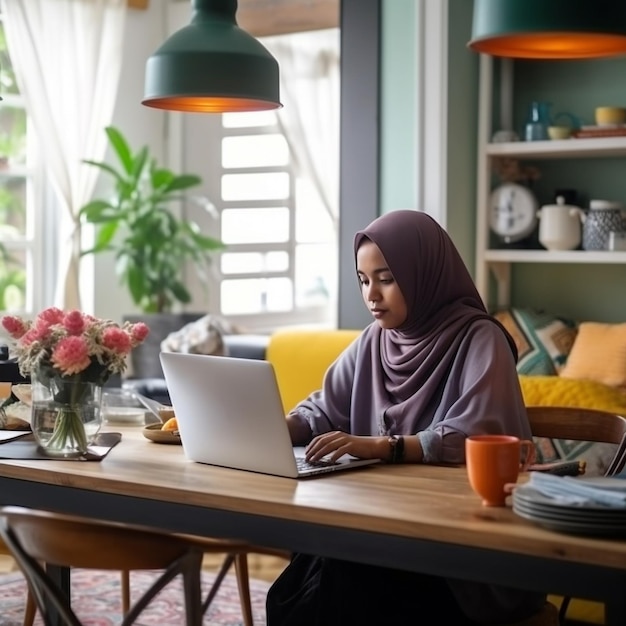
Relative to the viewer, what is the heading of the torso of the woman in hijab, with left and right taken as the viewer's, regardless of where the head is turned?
facing the viewer and to the left of the viewer

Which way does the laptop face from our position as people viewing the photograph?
facing away from the viewer and to the right of the viewer

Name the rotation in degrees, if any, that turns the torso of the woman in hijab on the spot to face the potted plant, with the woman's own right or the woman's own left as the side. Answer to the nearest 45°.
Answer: approximately 135° to the woman's own right

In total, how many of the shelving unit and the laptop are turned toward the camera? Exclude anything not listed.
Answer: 1

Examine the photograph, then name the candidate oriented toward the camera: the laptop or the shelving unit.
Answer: the shelving unit

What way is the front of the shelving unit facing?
toward the camera

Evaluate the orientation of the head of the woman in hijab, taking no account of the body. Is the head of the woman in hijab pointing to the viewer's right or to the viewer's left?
to the viewer's left

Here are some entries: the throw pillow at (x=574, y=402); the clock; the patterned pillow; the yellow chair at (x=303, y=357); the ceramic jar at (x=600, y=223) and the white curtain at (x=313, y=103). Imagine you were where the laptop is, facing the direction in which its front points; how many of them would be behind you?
0

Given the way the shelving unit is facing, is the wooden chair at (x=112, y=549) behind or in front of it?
in front

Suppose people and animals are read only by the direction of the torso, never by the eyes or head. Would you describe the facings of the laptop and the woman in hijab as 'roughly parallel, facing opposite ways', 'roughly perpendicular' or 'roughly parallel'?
roughly parallel, facing opposite ways

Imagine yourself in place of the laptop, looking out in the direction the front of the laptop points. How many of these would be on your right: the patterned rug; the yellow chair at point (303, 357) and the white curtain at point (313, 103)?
0

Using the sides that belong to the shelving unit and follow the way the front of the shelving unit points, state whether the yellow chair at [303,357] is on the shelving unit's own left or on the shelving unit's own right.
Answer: on the shelving unit's own right

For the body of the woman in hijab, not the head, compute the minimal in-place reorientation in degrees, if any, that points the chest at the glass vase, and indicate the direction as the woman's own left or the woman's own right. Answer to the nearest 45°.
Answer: approximately 45° to the woman's own right

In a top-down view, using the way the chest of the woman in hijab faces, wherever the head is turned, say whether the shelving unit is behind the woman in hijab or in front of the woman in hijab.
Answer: behind
